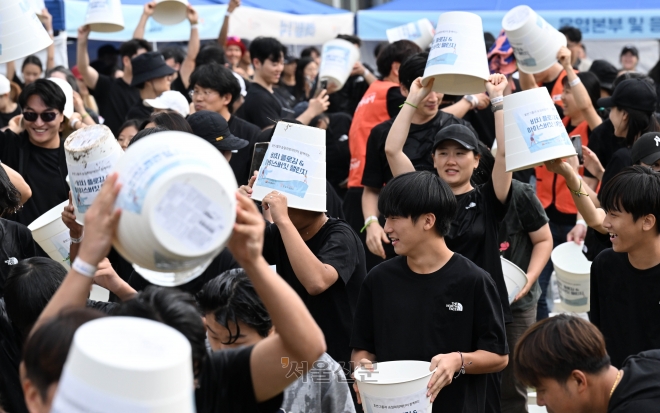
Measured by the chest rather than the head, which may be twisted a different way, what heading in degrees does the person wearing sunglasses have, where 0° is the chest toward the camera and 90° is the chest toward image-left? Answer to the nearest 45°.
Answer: approximately 0°

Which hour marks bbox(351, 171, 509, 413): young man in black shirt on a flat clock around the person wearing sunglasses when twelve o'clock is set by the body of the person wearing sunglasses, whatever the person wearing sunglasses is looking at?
The young man in black shirt is roughly at 11 o'clock from the person wearing sunglasses.
